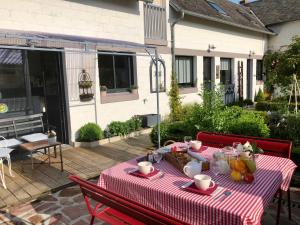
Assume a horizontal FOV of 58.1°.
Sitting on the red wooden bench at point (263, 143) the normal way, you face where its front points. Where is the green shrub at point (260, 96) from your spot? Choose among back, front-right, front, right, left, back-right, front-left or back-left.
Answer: back-right

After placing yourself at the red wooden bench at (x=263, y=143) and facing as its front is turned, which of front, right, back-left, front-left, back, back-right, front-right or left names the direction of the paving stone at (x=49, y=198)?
front-right

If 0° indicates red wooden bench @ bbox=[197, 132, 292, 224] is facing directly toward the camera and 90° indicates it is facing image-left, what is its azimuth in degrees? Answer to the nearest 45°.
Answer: approximately 45°

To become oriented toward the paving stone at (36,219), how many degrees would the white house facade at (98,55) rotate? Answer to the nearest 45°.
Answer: approximately 45° to its right

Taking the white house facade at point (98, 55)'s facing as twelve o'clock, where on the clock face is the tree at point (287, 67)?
The tree is roughly at 10 o'clock from the white house facade.

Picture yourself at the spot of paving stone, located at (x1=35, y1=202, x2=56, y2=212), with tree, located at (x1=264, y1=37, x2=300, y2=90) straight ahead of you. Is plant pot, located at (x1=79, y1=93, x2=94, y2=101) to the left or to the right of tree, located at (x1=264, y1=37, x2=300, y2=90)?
left

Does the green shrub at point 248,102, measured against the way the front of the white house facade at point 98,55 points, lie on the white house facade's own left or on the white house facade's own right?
on the white house facade's own left

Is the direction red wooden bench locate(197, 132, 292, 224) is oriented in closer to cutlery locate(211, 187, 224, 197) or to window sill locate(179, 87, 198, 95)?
the cutlery

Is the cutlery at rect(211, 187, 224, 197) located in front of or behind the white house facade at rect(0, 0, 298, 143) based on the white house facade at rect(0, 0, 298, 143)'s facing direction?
in front

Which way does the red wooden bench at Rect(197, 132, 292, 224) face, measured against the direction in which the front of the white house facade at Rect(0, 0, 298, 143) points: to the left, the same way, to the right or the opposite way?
to the right

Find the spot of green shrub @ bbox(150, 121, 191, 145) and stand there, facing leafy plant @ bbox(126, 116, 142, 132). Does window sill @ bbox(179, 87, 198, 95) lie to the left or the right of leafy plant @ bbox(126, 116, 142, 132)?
right

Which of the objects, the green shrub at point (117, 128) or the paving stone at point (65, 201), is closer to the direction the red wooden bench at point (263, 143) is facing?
the paving stone

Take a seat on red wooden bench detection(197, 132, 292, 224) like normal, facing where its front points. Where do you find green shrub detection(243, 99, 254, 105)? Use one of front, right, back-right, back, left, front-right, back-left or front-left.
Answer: back-right
